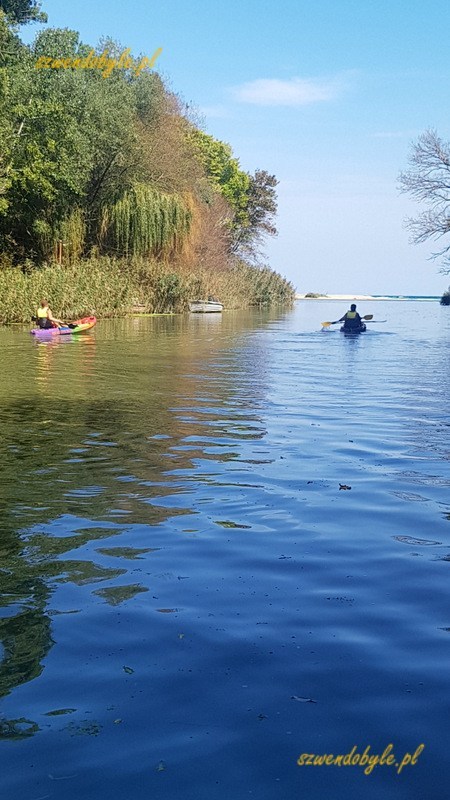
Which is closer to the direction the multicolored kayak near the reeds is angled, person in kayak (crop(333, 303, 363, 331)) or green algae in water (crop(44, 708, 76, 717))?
the person in kayak

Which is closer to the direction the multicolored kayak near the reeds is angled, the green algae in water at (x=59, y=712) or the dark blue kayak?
the dark blue kayak

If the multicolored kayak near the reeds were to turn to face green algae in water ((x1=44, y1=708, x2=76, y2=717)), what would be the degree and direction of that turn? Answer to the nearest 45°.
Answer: approximately 90° to its right

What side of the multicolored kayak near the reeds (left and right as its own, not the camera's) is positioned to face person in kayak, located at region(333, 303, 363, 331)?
front

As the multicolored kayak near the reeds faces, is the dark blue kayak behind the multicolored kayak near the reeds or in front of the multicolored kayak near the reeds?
in front
